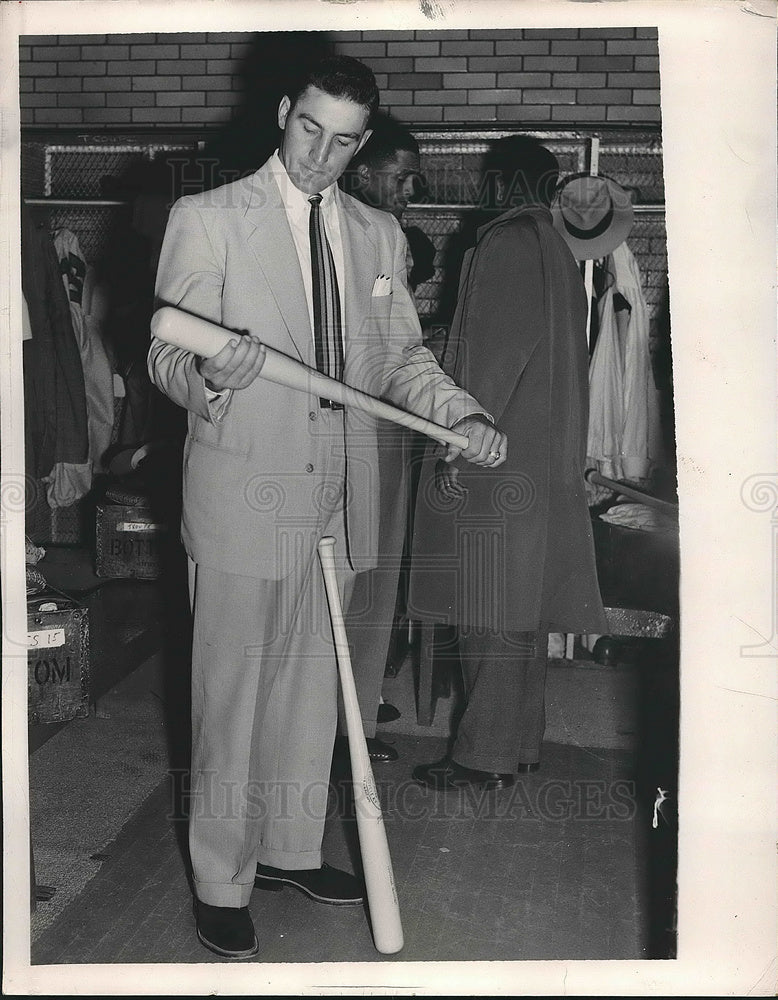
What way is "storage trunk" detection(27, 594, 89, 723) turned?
toward the camera

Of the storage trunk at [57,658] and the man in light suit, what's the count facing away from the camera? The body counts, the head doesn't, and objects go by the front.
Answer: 0

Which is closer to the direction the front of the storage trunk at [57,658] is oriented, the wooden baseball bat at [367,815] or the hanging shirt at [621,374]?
the wooden baseball bat

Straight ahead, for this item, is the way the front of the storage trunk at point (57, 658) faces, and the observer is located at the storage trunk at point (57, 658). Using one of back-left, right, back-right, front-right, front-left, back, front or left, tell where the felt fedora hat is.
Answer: left

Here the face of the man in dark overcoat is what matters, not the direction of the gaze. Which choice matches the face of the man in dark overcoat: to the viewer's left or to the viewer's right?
to the viewer's left

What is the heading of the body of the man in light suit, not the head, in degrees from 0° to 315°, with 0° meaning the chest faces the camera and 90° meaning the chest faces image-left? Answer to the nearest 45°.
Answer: approximately 315°

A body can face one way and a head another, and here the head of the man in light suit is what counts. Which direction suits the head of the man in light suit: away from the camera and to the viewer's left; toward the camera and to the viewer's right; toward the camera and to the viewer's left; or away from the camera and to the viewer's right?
toward the camera and to the viewer's right

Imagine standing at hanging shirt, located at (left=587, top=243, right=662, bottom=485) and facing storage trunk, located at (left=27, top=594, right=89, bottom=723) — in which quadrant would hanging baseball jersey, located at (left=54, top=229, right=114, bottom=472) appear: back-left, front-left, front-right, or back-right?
front-right

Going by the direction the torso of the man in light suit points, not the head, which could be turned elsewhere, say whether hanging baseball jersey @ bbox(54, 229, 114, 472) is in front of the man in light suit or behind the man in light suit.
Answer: behind

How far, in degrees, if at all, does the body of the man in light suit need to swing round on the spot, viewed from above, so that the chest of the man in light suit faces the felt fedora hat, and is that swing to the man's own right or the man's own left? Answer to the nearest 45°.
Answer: approximately 90° to the man's own left

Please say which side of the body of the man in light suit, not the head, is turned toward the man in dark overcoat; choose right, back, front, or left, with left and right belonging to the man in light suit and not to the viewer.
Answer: left
